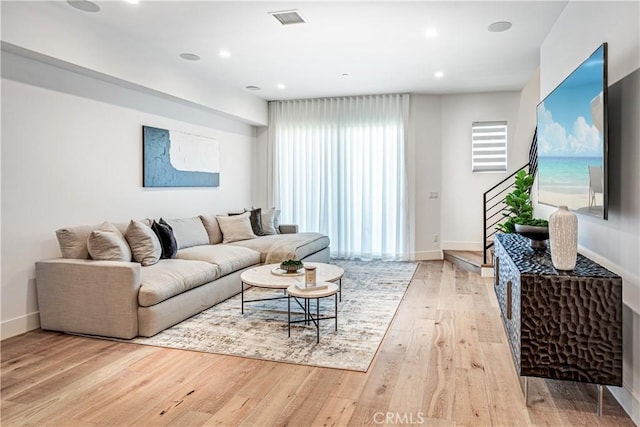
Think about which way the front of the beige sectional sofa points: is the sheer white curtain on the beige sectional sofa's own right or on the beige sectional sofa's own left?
on the beige sectional sofa's own left

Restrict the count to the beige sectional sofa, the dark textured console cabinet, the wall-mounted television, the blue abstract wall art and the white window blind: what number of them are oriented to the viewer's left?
2

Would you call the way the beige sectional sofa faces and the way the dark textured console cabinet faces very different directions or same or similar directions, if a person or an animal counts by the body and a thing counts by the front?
very different directions

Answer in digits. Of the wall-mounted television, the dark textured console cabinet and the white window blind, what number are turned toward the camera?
1

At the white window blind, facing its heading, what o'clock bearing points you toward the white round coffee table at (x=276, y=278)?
The white round coffee table is roughly at 1 o'clock from the white window blind.

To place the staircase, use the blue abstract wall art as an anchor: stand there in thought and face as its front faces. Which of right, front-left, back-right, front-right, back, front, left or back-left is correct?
front-left

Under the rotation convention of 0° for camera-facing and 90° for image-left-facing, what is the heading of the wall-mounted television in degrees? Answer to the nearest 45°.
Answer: approximately 90°

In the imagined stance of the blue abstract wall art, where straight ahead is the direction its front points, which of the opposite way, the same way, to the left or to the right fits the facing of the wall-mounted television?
the opposite way

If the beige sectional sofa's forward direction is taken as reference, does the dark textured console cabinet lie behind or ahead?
ahead

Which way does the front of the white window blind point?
toward the camera

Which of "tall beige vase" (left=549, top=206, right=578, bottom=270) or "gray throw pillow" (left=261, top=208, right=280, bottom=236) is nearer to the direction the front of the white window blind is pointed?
the tall beige vase

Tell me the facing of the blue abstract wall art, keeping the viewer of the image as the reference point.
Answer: facing the viewer and to the right of the viewer

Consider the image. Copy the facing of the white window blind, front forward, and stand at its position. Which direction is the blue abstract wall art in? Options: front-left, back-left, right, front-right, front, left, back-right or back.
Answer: front-right

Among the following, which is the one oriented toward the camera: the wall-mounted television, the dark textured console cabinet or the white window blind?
the white window blind

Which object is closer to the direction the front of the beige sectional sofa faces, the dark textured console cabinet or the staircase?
the dark textured console cabinet

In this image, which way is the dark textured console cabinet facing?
to the viewer's left

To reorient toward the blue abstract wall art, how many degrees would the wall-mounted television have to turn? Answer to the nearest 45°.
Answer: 0° — it already faces it
